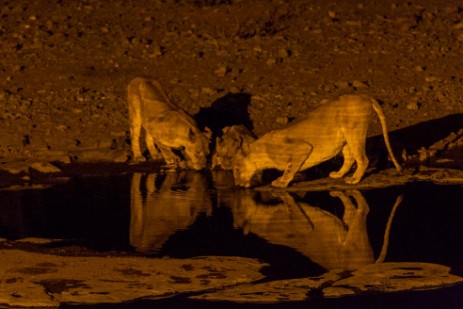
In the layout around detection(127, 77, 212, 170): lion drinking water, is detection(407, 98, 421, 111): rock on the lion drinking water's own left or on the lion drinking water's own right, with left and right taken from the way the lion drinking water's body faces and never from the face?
on the lion drinking water's own left

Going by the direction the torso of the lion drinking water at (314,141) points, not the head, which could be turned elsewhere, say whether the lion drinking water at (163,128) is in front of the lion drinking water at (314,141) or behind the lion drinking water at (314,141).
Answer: in front

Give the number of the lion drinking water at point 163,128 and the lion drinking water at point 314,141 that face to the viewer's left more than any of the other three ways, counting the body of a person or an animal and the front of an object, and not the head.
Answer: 1

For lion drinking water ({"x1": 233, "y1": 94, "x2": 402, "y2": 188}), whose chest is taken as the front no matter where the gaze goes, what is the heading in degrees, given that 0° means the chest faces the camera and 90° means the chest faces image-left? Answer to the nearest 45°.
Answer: approximately 90°

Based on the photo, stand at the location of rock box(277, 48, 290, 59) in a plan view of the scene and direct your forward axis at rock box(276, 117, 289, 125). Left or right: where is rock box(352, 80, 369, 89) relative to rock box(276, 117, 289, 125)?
left

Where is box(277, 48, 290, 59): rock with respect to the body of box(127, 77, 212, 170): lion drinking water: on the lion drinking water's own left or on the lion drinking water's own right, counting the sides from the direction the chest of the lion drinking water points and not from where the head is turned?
on the lion drinking water's own left

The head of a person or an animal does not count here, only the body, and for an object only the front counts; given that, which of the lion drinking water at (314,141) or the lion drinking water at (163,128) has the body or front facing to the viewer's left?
the lion drinking water at (314,141)

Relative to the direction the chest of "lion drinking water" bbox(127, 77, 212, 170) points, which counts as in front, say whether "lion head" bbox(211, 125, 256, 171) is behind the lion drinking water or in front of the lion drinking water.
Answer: in front

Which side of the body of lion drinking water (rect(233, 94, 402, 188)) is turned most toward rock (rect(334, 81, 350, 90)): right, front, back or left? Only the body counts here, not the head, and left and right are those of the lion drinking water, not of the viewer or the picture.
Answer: right
